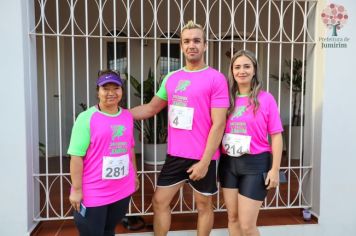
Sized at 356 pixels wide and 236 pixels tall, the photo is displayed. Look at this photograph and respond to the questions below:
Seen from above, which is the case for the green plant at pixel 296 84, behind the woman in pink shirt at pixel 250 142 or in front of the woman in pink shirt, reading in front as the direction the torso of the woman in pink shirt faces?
behind

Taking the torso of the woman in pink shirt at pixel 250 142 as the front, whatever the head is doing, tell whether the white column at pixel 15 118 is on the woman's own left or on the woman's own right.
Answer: on the woman's own right

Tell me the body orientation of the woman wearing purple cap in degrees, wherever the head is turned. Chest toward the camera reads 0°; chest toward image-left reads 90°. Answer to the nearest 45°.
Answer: approximately 315°

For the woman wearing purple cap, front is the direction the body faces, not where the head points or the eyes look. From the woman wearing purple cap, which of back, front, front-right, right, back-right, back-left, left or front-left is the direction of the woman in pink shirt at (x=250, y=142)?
front-left

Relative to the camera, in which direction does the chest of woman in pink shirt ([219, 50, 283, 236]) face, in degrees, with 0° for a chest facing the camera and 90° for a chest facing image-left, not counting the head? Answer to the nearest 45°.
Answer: approximately 45°

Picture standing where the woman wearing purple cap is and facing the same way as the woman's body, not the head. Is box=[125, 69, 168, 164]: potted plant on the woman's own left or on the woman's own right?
on the woman's own left
